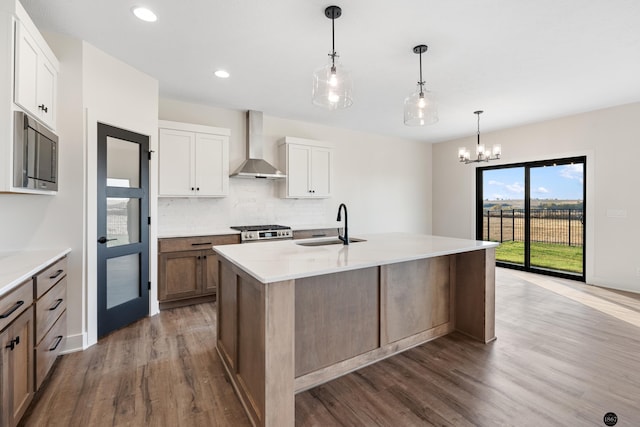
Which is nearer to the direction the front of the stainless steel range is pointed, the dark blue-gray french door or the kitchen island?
the kitchen island

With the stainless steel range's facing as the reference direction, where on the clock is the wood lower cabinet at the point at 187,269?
The wood lower cabinet is roughly at 4 o'clock from the stainless steel range.

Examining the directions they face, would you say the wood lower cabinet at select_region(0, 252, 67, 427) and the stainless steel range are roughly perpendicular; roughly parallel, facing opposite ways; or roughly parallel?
roughly perpendicular

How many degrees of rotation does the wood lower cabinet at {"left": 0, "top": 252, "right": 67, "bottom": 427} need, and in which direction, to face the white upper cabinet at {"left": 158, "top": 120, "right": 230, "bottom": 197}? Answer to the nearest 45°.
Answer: approximately 45° to its left

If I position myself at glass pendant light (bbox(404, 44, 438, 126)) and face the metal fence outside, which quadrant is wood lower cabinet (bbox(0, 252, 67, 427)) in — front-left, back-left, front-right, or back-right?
back-left

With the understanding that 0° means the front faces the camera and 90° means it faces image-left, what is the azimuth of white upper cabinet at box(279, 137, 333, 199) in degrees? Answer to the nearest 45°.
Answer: approximately 315°

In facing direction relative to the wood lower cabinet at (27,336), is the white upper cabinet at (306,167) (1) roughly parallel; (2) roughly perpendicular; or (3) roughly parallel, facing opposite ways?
roughly perpendicular

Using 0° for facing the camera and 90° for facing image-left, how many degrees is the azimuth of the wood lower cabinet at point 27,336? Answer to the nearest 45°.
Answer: approximately 270°

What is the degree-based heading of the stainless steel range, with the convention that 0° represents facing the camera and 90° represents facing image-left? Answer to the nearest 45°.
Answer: approximately 315°
